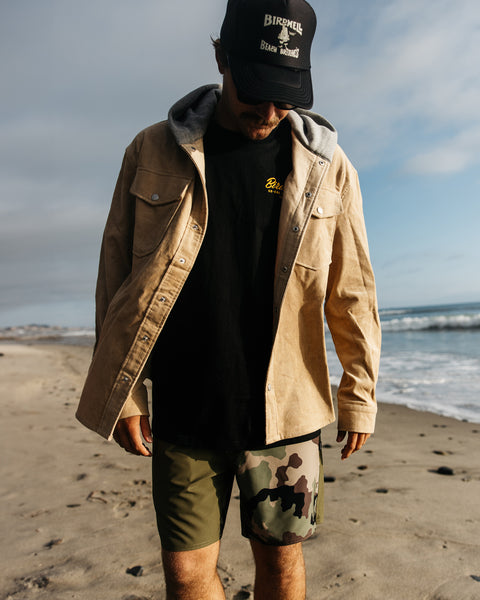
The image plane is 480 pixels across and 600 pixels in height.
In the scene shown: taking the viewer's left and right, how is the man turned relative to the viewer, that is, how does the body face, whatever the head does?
facing the viewer
